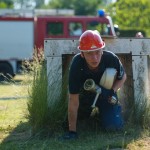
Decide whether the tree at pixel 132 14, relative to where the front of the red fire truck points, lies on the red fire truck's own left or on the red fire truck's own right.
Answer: on the red fire truck's own left

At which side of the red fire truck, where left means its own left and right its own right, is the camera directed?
right

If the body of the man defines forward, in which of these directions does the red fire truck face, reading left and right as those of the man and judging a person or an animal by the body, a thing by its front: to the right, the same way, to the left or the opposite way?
to the left

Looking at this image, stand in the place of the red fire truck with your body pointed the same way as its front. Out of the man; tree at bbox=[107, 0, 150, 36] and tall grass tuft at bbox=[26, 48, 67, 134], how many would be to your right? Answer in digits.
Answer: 2

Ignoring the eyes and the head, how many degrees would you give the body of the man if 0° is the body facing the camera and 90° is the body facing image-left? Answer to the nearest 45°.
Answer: approximately 0°

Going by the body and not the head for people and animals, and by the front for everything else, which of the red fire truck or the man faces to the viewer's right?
the red fire truck

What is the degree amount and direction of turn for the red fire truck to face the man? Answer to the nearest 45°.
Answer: approximately 90° to its right

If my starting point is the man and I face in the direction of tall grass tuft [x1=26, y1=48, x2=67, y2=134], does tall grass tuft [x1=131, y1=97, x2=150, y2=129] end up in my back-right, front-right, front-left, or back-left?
back-right

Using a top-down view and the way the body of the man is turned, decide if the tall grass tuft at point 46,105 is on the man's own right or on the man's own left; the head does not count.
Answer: on the man's own right

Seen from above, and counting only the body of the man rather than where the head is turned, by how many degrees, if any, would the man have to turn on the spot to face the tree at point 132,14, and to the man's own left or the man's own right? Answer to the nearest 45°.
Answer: approximately 180°
